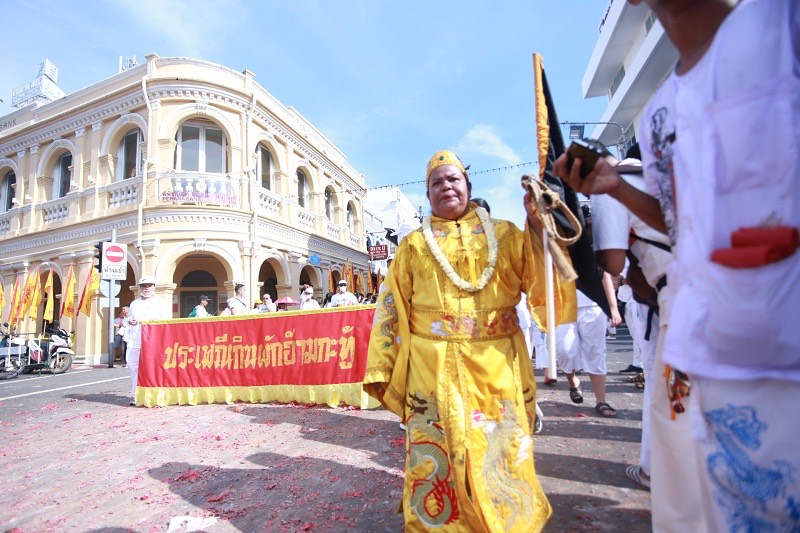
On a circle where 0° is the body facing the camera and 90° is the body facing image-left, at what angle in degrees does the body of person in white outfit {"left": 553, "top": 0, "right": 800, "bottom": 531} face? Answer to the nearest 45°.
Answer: approximately 45°

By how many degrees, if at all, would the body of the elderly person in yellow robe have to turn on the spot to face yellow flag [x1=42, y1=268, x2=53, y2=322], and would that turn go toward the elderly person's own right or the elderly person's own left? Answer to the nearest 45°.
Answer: approximately 135° to the elderly person's own right

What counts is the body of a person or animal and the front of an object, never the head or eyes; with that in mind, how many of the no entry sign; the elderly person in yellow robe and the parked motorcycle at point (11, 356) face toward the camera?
2

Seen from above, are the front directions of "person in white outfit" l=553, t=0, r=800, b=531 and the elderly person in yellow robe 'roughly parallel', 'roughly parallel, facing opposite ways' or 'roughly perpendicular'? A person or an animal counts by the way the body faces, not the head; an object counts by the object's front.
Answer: roughly perpendicular

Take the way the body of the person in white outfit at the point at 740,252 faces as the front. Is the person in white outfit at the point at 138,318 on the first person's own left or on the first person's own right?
on the first person's own right

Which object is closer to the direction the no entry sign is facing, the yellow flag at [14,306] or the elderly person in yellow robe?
the elderly person in yellow robe

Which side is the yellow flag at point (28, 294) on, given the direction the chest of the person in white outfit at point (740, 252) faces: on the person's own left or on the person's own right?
on the person's own right
